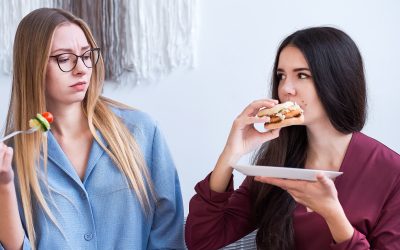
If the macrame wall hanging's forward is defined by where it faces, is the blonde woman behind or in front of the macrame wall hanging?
in front

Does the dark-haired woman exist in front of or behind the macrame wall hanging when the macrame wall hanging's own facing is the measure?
in front

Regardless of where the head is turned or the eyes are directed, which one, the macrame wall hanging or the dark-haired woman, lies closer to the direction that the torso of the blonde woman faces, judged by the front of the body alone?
the dark-haired woman

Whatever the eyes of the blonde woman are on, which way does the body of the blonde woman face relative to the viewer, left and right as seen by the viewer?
facing the viewer

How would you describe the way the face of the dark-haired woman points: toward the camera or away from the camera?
toward the camera

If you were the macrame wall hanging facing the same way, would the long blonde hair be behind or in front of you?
in front

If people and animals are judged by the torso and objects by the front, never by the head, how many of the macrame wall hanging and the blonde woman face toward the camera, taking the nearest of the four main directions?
2

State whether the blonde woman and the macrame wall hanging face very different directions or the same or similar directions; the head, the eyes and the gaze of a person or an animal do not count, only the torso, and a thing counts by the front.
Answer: same or similar directions
